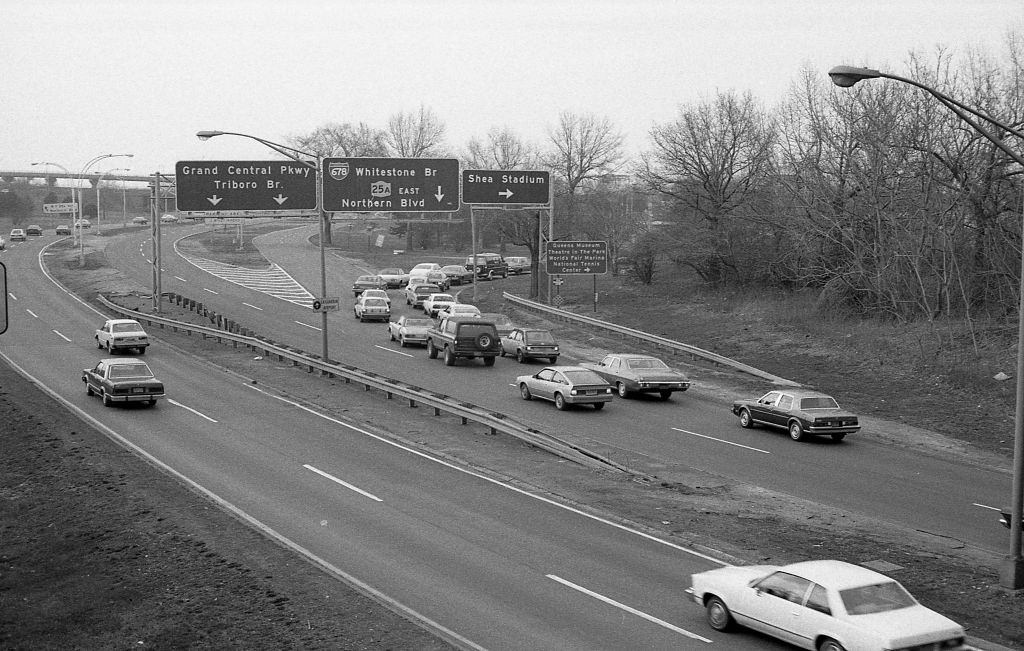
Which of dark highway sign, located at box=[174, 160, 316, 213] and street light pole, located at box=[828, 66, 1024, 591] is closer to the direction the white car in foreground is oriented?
the dark highway sign

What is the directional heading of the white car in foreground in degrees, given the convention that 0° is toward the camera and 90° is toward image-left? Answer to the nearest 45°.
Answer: approximately 135°

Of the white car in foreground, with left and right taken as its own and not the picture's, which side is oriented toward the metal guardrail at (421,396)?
front

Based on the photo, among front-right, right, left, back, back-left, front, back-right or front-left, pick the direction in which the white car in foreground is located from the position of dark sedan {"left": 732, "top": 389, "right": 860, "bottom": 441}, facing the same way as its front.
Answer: back-left

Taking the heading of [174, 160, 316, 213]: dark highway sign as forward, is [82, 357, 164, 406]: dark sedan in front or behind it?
in front

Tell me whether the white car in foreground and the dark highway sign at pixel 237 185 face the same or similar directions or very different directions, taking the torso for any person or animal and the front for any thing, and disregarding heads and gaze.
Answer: very different directions

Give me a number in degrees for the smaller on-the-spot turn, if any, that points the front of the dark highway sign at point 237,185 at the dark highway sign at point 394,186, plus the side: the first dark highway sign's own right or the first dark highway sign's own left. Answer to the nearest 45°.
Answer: approximately 90° to the first dark highway sign's own left

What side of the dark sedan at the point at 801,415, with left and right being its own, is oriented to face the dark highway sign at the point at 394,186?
front

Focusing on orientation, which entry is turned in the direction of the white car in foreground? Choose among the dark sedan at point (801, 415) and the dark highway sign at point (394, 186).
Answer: the dark highway sign

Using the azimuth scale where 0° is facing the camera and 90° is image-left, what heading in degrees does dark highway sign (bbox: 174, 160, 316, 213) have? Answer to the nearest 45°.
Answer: approximately 0°

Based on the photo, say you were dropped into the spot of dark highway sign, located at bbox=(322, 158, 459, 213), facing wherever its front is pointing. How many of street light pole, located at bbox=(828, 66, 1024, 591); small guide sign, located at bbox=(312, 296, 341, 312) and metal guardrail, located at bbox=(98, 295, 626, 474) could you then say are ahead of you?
3

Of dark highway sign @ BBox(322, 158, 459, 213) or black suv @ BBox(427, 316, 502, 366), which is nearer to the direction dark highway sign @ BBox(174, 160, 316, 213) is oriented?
the black suv

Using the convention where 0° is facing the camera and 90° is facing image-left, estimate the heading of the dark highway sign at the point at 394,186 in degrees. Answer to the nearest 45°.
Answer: approximately 0°
